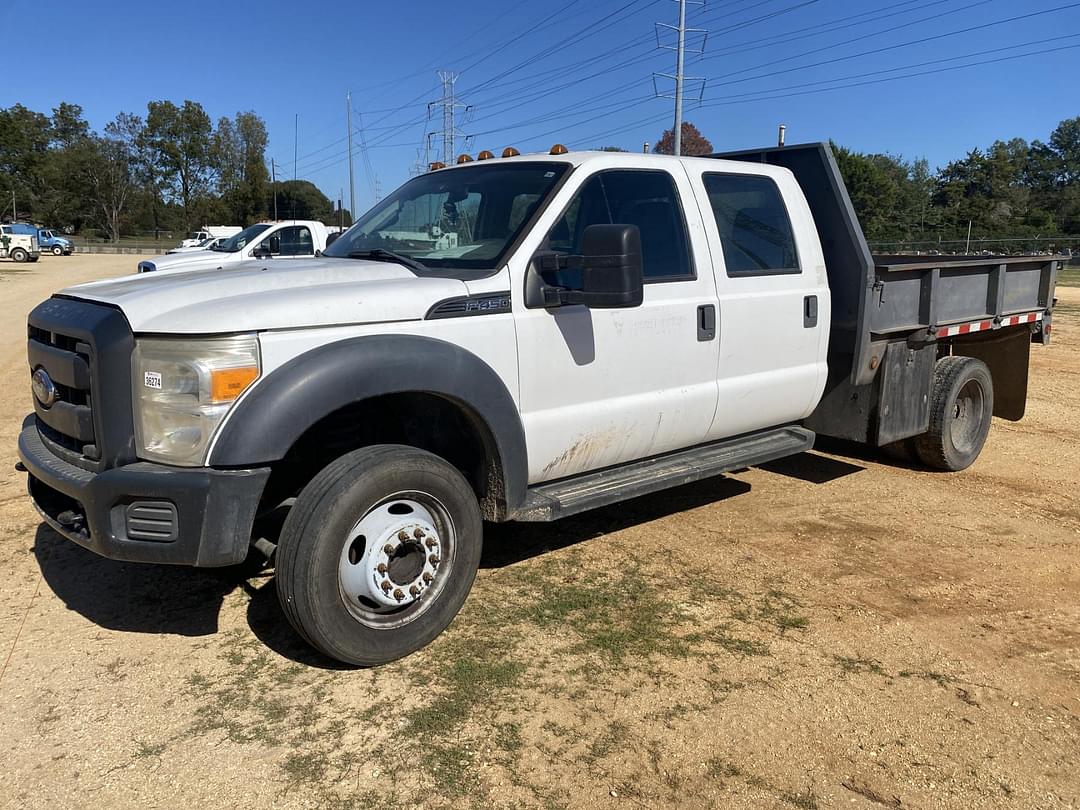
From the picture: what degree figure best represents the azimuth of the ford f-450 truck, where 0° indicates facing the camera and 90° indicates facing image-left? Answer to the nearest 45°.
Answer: approximately 45°

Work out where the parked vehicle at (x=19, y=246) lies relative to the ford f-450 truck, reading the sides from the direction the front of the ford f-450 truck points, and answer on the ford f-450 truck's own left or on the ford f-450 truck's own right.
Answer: on the ford f-450 truck's own right
